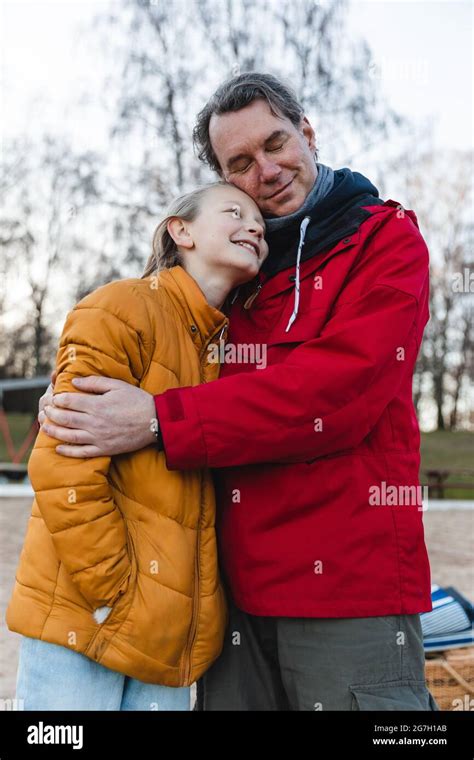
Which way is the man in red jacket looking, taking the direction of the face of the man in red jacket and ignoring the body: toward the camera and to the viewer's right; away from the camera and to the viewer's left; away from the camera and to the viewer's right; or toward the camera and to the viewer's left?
toward the camera and to the viewer's left

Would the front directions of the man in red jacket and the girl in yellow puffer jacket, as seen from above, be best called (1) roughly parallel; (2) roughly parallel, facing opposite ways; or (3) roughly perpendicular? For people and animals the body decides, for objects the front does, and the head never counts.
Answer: roughly perpendicular

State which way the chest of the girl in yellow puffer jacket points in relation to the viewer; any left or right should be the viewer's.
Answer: facing the viewer and to the right of the viewer

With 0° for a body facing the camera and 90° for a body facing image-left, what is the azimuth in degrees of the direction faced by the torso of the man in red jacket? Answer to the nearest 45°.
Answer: approximately 45°
